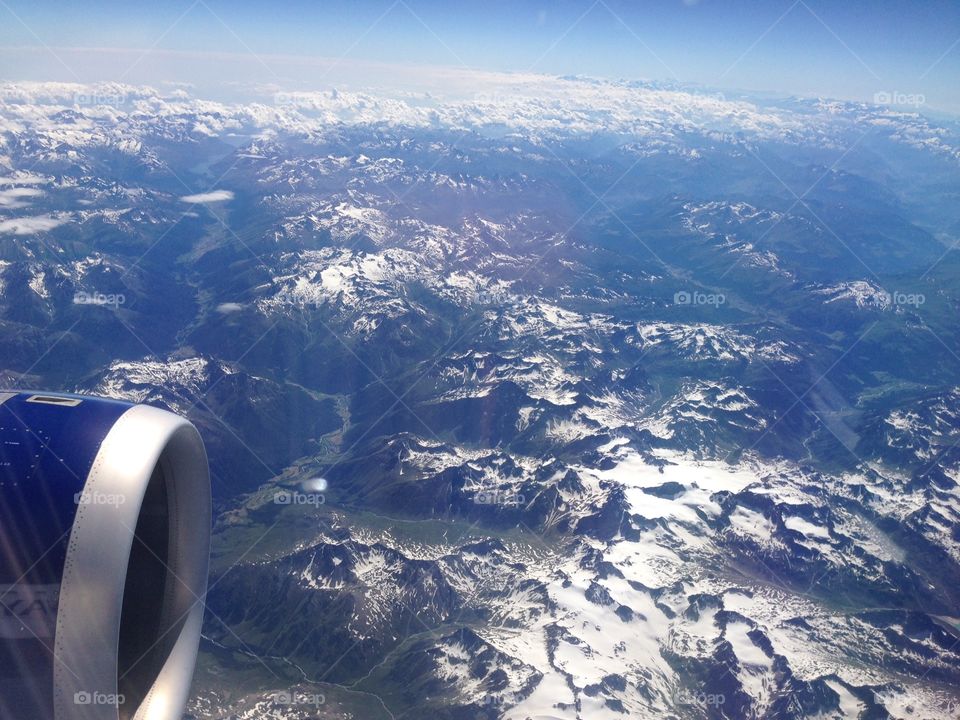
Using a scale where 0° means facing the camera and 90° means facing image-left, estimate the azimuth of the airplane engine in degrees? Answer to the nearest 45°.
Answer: approximately 315°
